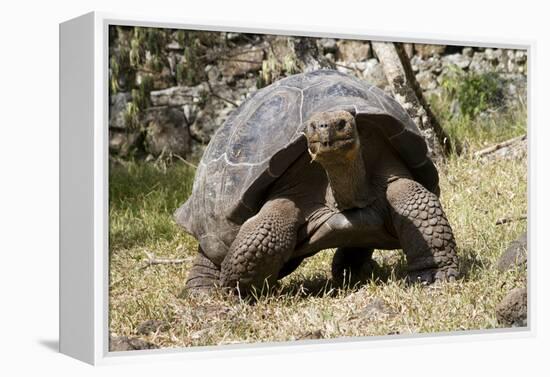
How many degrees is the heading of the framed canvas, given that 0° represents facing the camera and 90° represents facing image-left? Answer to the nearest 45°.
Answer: approximately 315°
